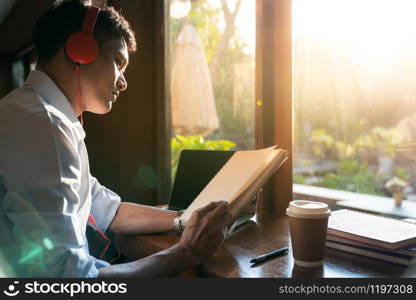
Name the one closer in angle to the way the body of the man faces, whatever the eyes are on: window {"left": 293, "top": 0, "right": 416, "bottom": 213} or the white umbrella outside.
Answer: the window

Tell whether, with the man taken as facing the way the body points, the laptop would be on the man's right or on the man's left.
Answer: on the man's left

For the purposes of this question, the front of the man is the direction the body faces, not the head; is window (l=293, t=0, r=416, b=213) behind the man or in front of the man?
in front

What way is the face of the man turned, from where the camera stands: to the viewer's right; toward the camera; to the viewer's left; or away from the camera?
to the viewer's right

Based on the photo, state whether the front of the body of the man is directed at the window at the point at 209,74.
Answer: no

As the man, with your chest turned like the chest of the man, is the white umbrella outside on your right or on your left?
on your left

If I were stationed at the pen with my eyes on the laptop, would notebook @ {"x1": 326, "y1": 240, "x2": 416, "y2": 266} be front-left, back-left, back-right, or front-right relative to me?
back-right

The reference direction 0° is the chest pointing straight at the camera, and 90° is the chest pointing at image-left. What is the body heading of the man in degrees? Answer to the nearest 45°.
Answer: approximately 270°
